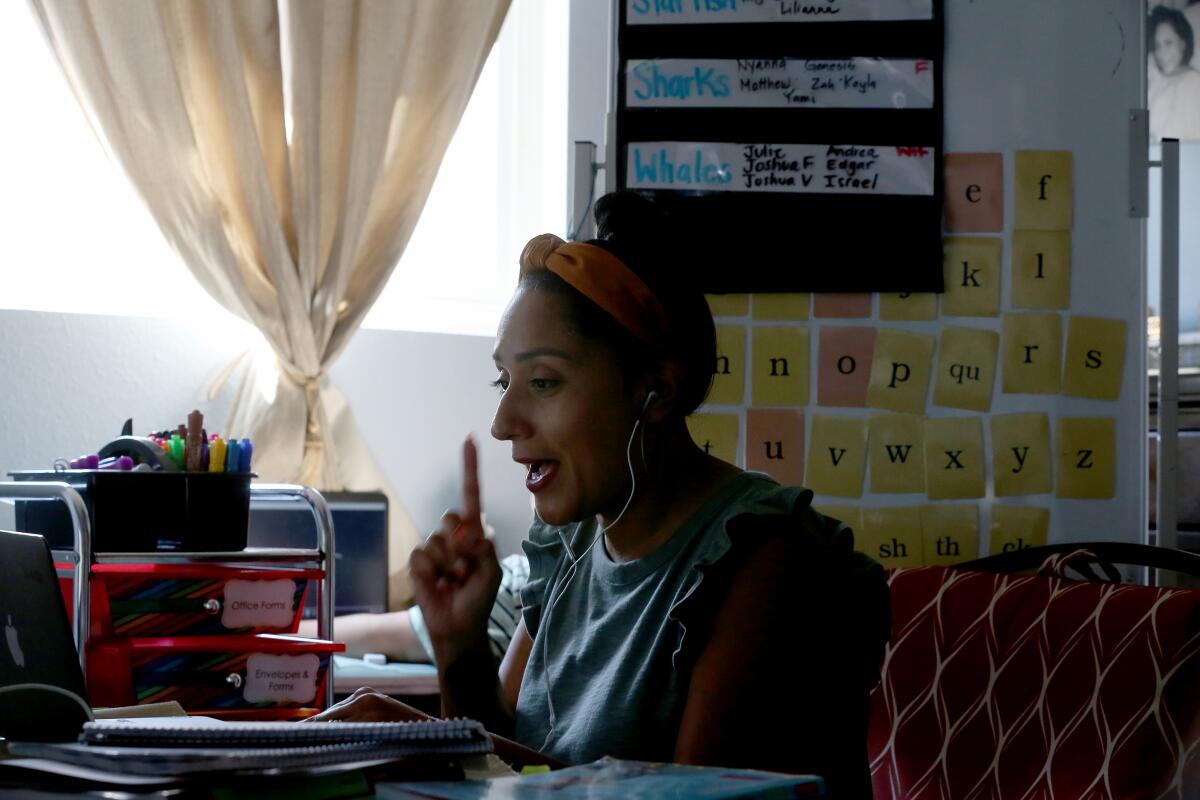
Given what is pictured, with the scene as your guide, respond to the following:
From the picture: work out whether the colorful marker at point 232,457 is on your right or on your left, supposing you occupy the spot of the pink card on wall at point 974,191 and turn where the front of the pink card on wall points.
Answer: on your right

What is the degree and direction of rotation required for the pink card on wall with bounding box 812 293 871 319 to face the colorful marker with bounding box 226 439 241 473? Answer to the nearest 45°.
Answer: approximately 45° to its right

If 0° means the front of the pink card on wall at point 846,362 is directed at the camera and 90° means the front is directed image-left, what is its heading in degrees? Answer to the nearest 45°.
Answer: approximately 0°

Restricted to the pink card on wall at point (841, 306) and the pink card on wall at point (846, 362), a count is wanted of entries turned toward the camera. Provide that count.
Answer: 2

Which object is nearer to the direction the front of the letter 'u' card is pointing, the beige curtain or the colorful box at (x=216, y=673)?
the colorful box

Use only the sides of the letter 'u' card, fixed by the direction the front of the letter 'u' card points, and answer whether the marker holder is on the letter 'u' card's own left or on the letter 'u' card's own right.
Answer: on the letter 'u' card's own right

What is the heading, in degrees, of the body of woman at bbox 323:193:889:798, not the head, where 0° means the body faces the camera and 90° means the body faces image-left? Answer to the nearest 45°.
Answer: approximately 45°

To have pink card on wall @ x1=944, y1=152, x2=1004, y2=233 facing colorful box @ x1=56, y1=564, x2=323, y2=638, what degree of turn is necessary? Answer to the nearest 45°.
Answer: approximately 45° to its right

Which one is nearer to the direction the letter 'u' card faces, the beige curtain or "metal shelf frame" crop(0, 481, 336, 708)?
the metal shelf frame
